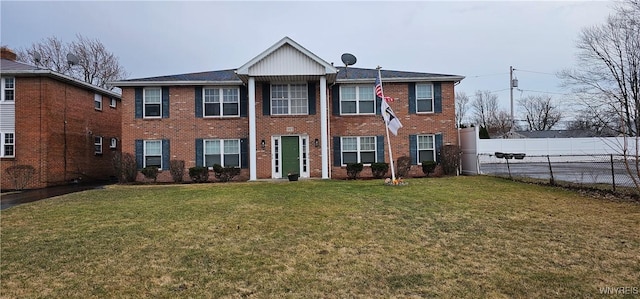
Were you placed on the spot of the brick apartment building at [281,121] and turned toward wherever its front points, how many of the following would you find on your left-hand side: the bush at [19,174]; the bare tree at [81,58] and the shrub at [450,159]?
1

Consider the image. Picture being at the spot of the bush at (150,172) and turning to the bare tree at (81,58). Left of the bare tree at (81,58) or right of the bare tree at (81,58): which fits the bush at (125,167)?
left

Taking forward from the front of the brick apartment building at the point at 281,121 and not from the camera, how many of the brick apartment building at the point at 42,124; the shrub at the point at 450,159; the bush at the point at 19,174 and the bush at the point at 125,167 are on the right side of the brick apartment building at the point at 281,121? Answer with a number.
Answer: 3

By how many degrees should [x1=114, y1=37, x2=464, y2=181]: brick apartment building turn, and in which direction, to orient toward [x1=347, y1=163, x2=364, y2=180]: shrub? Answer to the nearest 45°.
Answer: approximately 90° to its left

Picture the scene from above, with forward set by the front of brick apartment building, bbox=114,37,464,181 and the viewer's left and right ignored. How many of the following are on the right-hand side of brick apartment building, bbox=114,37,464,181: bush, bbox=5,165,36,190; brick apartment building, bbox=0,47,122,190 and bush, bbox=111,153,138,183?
3

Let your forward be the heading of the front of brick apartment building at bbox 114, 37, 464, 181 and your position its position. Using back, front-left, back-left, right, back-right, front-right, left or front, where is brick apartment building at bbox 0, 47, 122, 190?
right

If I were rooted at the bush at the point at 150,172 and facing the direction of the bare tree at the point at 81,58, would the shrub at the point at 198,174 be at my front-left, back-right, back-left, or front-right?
back-right

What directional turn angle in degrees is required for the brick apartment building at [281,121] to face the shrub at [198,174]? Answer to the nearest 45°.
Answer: approximately 90° to its right

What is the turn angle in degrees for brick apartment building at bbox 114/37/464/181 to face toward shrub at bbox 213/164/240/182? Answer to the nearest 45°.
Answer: approximately 90° to its right

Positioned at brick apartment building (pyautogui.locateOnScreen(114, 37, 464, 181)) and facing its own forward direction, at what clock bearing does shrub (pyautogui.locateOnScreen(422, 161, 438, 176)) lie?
The shrub is roughly at 9 o'clock from the brick apartment building.

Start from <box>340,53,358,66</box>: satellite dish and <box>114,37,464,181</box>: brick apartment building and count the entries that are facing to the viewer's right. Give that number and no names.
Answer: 0

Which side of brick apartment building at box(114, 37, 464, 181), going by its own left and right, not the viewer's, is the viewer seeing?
front
